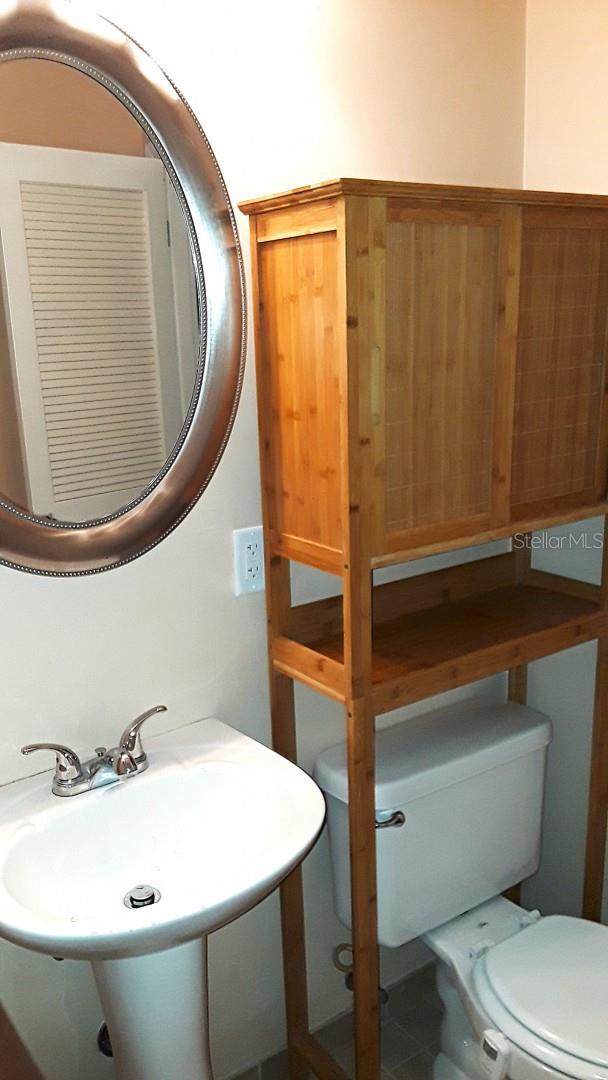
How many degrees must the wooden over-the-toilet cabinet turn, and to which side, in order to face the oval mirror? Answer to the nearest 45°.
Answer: approximately 135° to its right

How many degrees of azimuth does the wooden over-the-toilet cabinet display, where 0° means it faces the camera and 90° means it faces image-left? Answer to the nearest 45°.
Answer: approximately 315°

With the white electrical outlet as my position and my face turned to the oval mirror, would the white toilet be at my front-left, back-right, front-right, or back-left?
back-left

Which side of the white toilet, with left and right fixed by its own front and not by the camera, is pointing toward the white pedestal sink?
right

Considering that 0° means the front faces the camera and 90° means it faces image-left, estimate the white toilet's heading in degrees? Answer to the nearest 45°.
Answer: approximately 315°
